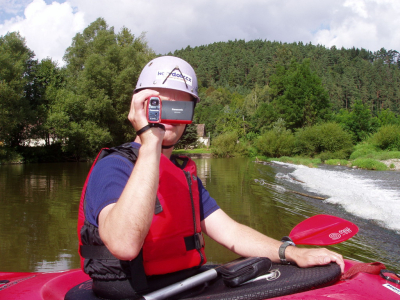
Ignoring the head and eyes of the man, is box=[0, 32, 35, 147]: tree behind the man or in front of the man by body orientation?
behind

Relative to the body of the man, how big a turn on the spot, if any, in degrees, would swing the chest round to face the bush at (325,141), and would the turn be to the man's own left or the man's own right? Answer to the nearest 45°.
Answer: approximately 135° to the man's own left

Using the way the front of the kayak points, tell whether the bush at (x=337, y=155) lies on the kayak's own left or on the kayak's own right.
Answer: on the kayak's own left

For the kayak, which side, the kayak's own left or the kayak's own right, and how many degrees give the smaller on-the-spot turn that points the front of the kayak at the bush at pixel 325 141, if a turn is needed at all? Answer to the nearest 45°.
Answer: approximately 90° to the kayak's own left

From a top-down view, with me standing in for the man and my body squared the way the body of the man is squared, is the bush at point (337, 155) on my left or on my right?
on my left

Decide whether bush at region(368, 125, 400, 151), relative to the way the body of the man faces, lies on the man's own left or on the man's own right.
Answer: on the man's own left
